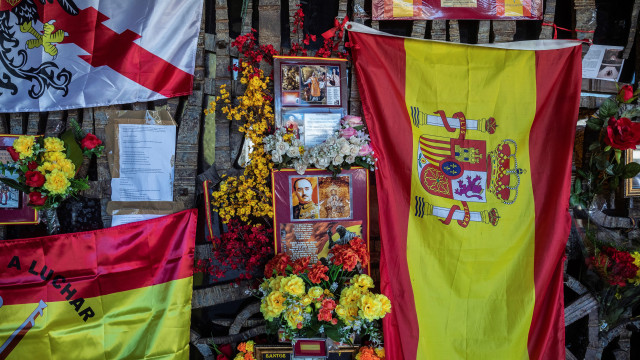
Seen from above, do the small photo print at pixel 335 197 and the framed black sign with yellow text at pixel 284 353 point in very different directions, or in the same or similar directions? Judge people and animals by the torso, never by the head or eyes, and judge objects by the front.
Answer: same or similar directions

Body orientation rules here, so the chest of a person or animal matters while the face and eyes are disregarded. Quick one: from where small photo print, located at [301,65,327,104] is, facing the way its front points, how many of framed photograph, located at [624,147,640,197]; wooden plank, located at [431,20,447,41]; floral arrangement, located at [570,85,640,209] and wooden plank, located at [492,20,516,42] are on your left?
4

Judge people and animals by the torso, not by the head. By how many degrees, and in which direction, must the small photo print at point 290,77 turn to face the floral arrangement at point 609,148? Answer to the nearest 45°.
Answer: approximately 90° to its left

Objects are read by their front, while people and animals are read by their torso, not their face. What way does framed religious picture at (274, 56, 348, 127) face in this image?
toward the camera

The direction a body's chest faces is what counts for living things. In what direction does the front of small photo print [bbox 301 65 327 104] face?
toward the camera

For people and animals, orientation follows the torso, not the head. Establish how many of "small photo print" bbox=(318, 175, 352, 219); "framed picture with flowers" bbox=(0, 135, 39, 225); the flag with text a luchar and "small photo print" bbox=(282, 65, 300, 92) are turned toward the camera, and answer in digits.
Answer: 4

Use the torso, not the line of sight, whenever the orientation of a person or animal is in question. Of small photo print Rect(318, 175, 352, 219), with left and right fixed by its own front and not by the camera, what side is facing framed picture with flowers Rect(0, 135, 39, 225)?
right

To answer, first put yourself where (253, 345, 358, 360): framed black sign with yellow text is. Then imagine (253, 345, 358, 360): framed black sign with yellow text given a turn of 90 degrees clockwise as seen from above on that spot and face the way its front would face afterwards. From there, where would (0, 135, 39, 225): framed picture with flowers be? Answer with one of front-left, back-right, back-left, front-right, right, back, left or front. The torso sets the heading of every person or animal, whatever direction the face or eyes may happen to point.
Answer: front

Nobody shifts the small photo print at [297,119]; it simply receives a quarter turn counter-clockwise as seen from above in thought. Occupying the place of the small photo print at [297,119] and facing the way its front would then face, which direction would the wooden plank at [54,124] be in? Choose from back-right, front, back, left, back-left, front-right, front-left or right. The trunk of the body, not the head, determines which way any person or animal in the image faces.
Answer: back

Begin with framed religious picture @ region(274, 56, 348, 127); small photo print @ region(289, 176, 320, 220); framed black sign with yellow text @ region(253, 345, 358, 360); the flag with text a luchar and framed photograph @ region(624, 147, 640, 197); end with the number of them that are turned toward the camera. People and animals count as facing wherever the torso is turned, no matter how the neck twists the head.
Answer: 5

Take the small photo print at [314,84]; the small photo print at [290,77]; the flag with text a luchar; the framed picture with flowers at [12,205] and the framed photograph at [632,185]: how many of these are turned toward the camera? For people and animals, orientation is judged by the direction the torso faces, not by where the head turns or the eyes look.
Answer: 5

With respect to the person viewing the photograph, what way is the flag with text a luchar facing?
facing the viewer

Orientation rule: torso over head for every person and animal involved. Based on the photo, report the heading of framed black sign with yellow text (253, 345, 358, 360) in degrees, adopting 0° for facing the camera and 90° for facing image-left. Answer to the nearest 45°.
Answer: approximately 0°

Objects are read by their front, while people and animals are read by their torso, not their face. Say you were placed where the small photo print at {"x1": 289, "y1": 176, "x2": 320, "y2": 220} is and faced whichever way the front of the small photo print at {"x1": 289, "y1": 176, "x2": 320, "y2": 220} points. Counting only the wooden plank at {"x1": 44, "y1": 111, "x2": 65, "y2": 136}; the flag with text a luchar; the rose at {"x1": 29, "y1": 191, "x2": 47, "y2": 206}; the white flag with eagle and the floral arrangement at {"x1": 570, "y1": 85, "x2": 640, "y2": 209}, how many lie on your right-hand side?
4
